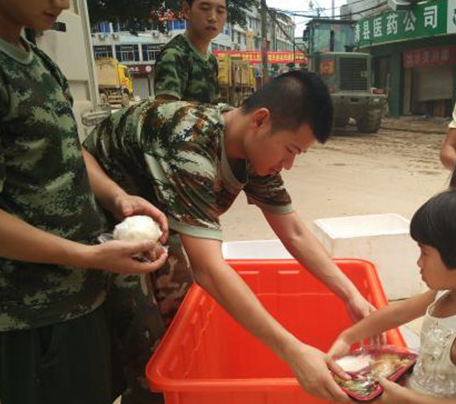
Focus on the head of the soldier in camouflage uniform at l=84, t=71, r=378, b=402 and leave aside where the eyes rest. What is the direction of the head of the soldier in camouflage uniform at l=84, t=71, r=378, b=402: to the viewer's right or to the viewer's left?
to the viewer's right

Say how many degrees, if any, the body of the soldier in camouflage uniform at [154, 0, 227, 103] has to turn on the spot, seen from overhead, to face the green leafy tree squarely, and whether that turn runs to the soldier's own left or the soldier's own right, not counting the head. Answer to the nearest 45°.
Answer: approximately 135° to the soldier's own left

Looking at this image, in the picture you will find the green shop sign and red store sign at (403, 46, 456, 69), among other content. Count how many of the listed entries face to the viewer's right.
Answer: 0

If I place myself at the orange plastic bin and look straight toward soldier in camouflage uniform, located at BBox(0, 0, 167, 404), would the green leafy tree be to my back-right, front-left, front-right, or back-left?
back-right

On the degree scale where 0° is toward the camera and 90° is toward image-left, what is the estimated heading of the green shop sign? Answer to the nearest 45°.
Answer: approximately 45°

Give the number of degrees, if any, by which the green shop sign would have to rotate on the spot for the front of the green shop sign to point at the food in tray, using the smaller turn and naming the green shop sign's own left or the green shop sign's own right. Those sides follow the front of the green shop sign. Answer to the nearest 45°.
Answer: approximately 45° to the green shop sign's own left

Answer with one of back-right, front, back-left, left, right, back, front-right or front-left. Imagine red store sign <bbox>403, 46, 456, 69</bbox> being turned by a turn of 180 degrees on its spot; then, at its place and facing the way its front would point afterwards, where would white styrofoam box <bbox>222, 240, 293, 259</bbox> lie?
back-right

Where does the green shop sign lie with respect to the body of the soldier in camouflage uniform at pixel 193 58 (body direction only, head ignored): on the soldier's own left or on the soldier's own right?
on the soldier's own left

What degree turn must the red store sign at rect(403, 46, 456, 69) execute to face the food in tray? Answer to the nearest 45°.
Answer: approximately 45° to its left

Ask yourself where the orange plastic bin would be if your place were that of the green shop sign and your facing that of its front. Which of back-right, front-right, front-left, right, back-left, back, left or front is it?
front-left

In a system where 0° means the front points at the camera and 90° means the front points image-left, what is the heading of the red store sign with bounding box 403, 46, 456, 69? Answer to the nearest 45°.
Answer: approximately 45°

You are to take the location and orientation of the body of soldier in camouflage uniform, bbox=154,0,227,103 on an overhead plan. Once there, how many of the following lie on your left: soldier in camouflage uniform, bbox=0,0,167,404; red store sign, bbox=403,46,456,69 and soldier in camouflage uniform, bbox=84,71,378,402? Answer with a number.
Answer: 1

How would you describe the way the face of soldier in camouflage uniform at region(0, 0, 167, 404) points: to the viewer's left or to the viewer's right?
to the viewer's right

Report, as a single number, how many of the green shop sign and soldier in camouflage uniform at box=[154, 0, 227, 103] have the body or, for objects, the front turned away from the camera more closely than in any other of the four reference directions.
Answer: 0

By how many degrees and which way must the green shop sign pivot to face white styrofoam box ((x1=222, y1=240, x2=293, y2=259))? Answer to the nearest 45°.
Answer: approximately 45° to its left
